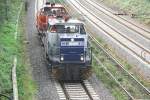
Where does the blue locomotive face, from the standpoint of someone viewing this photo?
facing the viewer

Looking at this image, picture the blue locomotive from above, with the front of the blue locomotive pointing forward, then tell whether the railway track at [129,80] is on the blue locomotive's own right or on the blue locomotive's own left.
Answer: on the blue locomotive's own left

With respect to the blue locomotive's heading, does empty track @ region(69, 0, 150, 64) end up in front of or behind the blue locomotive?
behind
